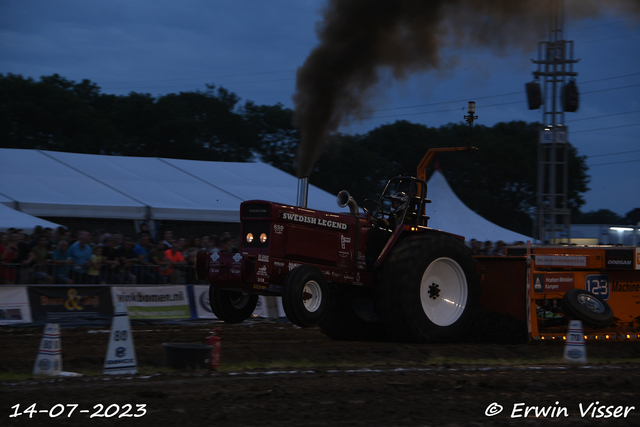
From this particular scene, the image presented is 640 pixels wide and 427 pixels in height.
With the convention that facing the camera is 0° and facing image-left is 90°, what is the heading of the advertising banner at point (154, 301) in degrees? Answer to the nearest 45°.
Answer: approximately 0°

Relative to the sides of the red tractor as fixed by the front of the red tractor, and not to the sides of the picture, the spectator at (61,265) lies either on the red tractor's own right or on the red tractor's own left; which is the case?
on the red tractor's own right

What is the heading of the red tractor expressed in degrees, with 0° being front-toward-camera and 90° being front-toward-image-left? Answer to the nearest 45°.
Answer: approximately 45°

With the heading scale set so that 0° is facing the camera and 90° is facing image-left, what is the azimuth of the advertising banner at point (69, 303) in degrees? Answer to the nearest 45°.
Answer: approximately 0°

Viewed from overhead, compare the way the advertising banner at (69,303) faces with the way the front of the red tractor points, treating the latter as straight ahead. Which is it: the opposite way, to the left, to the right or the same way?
to the left

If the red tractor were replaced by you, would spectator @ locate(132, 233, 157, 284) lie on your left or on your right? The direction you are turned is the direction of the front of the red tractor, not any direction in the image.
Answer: on your right

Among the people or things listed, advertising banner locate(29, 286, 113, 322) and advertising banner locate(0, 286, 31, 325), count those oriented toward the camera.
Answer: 2

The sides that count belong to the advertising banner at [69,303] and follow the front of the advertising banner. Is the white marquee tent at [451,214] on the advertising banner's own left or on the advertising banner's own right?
on the advertising banner's own left

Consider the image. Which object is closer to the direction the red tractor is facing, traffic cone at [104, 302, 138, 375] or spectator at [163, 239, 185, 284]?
the traffic cone

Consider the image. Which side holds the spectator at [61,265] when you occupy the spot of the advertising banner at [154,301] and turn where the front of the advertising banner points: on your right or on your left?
on your right
